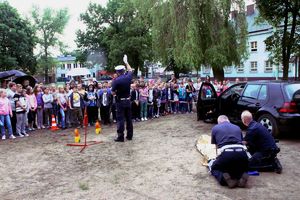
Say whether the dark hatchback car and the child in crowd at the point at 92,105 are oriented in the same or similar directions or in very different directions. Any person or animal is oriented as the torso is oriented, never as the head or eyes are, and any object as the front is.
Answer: very different directions

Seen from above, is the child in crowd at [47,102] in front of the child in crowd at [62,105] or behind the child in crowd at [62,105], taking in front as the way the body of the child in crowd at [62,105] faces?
behind

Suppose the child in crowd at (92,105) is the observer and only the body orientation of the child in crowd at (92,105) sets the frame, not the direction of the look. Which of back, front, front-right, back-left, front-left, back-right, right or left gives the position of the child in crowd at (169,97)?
back-left

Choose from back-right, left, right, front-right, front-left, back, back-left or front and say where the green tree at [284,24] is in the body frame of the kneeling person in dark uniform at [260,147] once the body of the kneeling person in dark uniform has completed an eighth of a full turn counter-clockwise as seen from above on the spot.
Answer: back-right

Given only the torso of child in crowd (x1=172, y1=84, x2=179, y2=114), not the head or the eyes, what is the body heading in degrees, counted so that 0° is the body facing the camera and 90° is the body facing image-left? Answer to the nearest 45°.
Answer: approximately 0°

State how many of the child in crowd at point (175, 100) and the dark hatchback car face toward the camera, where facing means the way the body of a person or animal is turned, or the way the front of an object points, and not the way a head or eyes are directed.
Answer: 1

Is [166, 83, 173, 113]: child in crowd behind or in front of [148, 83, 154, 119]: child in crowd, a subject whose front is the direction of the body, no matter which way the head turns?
behind

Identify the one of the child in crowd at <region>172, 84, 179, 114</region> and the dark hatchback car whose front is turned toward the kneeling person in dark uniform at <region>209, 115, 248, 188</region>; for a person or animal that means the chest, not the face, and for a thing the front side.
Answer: the child in crowd

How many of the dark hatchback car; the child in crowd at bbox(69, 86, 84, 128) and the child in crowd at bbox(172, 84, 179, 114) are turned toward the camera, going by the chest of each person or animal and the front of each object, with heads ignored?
2

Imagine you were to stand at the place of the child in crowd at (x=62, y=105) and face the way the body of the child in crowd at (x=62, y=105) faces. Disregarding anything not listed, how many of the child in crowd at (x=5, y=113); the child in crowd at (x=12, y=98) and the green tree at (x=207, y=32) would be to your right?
2

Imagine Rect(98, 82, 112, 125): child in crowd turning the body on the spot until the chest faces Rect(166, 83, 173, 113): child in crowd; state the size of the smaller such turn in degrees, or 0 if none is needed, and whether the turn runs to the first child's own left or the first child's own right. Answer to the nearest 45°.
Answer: approximately 135° to the first child's own left
